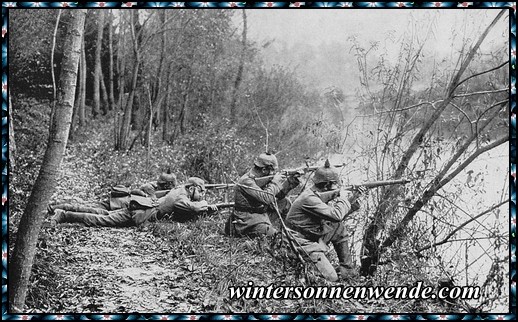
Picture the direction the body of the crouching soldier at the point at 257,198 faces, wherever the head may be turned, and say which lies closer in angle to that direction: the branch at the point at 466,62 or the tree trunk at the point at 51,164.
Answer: the branch

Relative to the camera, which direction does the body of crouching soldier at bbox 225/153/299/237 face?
to the viewer's right

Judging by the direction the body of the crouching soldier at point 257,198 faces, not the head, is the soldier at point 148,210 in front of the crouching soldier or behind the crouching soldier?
behind

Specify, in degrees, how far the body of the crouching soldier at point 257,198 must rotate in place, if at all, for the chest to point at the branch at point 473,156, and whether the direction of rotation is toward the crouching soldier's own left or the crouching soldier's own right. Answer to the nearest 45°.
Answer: approximately 45° to the crouching soldier's own right

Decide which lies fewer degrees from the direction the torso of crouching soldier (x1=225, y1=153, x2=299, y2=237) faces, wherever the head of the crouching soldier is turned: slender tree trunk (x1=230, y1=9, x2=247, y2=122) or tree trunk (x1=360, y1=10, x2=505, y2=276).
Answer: the tree trunk

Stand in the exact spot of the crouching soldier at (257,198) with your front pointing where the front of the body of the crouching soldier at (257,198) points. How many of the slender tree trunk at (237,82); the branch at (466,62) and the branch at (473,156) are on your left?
1

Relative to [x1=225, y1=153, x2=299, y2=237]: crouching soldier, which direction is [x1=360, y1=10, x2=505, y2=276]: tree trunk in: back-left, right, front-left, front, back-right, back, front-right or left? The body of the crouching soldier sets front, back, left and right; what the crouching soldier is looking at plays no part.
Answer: front-right

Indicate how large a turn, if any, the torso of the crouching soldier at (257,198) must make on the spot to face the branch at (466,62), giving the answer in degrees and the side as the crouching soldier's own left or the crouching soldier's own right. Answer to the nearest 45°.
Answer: approximately 45° to the crouching soldier's own right

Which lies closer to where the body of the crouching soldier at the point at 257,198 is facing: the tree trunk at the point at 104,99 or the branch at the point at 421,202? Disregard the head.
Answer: the branch

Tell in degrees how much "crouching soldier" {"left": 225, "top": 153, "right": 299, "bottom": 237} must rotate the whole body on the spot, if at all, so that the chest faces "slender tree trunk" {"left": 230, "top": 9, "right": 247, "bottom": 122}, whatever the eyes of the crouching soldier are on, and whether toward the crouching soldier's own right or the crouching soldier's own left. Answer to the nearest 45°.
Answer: approximately 90° to the crouching soldier's own left

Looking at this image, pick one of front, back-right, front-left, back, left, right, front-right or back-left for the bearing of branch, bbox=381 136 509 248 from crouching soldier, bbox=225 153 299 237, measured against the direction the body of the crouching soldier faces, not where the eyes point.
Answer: front-right

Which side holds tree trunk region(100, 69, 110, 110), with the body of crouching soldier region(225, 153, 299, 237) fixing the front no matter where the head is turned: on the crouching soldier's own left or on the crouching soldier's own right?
on the crouching soldier's own left

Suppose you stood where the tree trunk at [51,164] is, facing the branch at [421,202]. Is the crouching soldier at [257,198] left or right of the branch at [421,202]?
left
